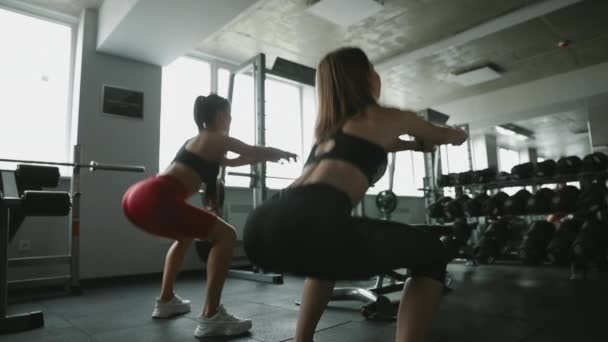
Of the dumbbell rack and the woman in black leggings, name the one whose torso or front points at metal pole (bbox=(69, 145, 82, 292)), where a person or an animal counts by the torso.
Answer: the dumbbell rack

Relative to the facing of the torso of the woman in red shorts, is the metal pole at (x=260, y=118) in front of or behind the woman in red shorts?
in front

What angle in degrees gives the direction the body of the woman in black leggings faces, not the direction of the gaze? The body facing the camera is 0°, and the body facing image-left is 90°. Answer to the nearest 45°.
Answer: approximately 225°

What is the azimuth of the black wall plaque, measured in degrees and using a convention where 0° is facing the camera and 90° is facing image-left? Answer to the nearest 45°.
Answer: approximately 315°

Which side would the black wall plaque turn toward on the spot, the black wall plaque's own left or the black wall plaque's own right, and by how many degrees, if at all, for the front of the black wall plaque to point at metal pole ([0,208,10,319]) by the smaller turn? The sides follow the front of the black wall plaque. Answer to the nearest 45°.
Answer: approximately 45° to the black wall plaque's own right

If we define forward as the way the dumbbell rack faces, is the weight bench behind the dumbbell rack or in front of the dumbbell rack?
in front

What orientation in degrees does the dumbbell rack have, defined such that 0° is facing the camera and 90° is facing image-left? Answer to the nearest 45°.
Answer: approximately 45°

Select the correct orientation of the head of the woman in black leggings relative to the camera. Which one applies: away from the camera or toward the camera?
away from the camera

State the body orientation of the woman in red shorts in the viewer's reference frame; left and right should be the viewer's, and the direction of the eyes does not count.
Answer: facing away from the viewer and to the right of the viewer

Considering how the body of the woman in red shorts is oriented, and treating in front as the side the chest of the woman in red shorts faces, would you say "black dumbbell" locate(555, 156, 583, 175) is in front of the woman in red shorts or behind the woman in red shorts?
in front
